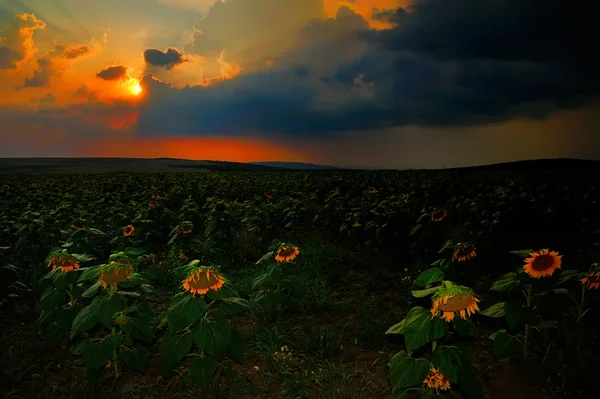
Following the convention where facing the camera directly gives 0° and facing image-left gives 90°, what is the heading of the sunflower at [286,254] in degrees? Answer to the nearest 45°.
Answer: approximately 0°

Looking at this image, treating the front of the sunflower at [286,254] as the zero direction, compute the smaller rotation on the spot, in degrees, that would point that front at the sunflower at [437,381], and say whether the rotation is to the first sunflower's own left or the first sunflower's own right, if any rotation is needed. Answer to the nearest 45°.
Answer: approximately 45° to the first sunflower's own left
